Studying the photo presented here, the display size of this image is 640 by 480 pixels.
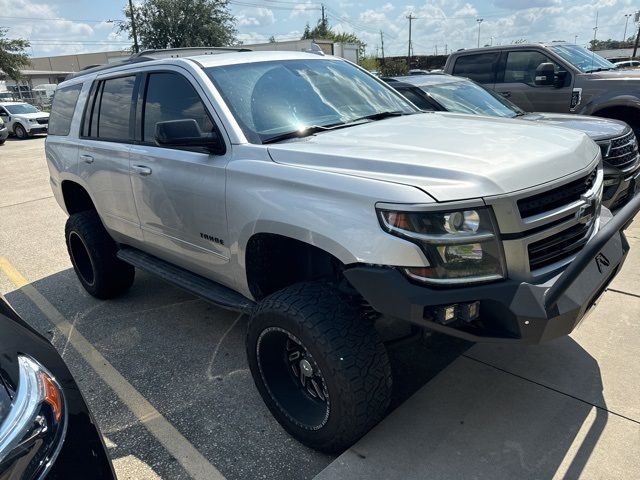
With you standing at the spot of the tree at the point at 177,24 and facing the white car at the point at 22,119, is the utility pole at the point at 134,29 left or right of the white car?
right

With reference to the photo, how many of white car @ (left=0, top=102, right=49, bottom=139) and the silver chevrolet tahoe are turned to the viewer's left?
0

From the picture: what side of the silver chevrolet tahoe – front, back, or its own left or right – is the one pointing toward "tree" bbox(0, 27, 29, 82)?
back

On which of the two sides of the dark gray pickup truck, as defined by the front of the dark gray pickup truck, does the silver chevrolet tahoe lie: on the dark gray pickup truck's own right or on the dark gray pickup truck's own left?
on the dark gray pickup truck's own right

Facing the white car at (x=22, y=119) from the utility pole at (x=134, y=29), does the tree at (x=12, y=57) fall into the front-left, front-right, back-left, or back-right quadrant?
front-right

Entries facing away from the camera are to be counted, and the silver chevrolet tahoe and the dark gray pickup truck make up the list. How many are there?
0

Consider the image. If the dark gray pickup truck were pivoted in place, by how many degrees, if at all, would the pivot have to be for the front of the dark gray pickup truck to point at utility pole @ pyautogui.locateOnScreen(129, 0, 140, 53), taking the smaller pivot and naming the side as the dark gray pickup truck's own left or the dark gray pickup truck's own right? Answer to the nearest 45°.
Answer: approximately 180°

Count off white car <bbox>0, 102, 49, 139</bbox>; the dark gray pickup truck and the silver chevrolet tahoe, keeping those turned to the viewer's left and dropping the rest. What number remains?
0

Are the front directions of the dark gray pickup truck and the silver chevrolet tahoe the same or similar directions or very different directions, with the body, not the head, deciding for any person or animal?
same or similar directions

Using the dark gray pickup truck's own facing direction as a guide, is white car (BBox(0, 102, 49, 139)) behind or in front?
behind

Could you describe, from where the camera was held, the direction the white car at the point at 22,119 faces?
facing the viewer and to the right of the viewer

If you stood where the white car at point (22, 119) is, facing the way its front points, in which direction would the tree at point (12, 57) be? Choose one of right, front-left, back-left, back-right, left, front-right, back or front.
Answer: back-left
